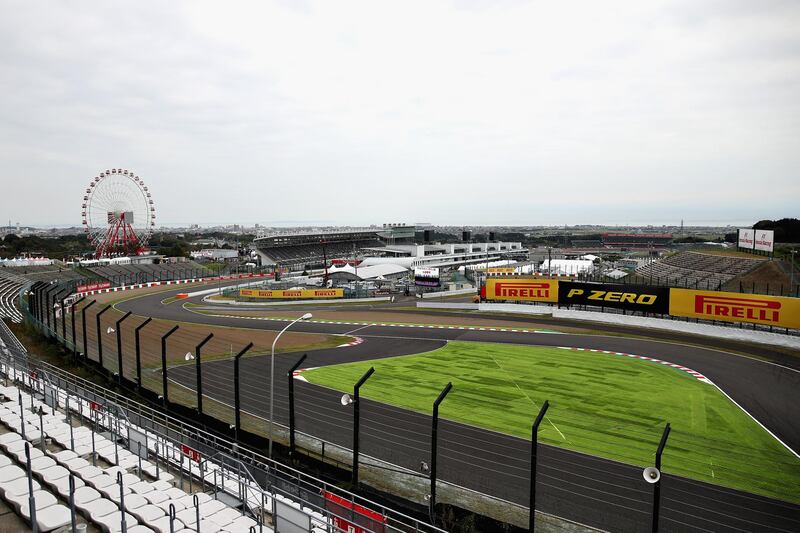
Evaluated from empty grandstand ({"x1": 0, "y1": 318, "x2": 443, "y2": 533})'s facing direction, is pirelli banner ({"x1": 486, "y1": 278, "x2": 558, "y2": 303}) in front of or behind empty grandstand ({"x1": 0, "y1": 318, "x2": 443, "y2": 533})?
in front

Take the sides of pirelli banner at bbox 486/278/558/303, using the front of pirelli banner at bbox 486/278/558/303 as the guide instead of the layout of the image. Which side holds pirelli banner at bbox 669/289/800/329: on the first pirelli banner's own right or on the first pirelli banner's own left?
on the first pirelli banner's own left

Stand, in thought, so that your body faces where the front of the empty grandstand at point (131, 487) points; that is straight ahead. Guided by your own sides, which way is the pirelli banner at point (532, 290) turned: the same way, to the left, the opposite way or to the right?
the opposite way

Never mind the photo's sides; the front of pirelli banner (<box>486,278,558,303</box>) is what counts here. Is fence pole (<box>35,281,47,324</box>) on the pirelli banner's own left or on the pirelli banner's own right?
on the pirelli banner's own right

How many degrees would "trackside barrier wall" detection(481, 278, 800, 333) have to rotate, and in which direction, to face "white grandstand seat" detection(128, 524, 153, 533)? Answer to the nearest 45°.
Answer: approximately 45° to its left

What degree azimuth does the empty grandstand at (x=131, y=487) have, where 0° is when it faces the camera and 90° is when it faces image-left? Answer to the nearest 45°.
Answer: approximately 225°

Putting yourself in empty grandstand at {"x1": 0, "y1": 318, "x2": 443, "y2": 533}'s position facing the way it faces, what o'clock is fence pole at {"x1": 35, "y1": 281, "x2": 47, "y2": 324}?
The fence pole is roughly at 10 o'clock from the empty grandstand.

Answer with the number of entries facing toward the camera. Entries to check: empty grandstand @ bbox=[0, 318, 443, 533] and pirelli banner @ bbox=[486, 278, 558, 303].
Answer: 1

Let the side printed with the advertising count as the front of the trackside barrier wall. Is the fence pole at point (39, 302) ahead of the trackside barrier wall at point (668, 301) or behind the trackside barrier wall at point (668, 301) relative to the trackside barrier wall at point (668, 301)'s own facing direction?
ahead

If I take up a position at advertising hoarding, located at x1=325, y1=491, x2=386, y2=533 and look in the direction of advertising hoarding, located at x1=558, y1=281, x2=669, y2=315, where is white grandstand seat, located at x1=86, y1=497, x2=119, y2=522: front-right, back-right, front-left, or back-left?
back-left

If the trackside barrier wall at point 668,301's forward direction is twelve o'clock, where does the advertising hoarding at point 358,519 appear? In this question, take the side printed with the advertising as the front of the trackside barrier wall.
The advertising hoarding is roughly at 11 o'clock from the trackside barrier wall.

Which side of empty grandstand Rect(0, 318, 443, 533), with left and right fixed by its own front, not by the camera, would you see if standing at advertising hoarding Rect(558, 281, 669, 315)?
front
